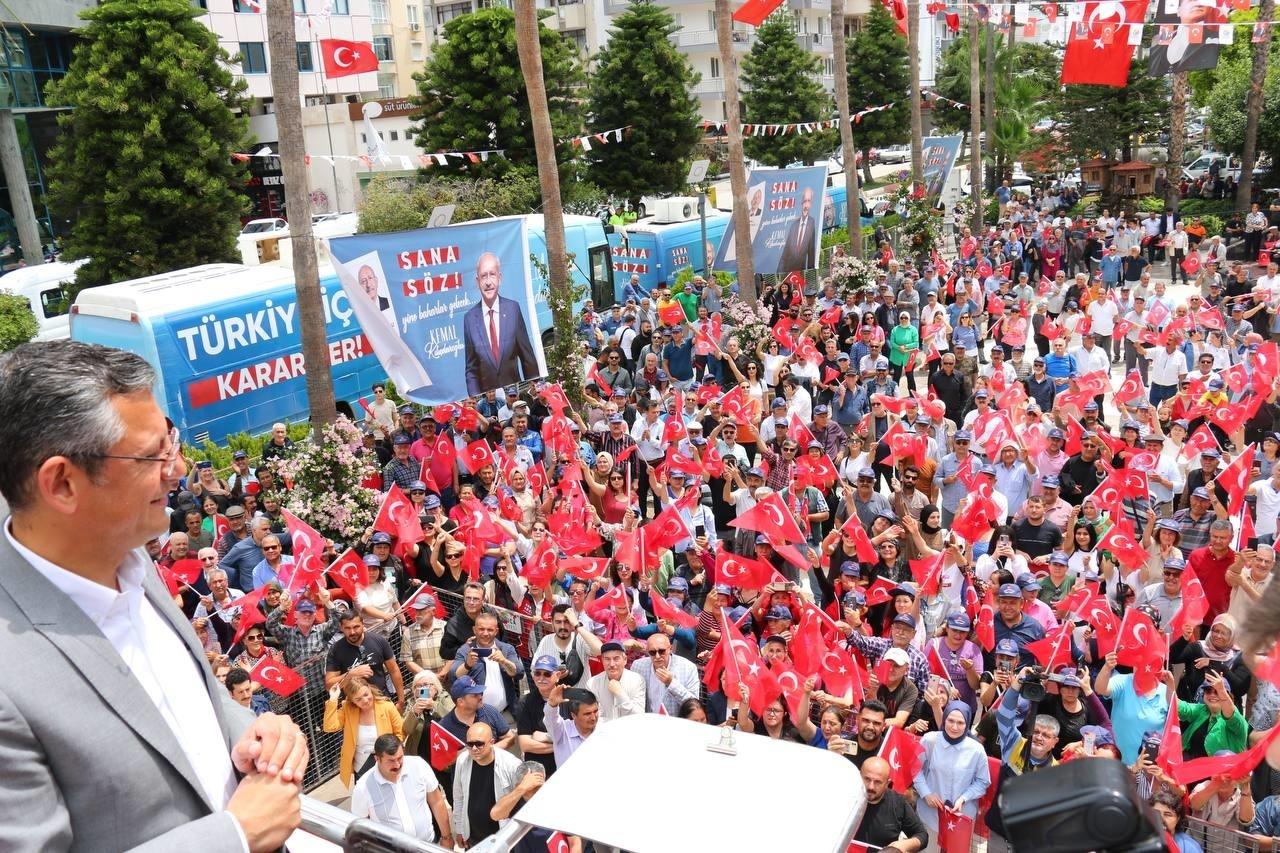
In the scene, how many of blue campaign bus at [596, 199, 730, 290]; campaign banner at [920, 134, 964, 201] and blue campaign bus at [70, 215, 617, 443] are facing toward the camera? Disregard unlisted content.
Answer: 1

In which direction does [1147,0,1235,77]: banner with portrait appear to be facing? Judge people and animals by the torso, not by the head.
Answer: toward the camera

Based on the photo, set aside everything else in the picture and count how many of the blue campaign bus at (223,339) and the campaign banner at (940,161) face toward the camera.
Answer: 1

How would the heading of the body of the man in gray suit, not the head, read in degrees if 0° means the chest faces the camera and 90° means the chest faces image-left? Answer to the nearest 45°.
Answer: approximately 315°

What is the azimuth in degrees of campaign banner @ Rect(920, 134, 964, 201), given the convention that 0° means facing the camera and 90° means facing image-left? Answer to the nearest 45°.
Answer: approximately 0°

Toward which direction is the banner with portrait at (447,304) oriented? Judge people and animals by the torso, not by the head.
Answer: toward the camera

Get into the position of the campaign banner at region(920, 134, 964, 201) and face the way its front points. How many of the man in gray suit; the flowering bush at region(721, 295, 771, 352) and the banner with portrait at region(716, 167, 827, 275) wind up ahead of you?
3

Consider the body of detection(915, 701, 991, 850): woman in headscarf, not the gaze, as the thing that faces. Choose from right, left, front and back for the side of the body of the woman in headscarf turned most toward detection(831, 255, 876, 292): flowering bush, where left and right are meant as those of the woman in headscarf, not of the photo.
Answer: back

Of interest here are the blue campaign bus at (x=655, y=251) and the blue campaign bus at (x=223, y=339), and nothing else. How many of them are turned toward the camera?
0

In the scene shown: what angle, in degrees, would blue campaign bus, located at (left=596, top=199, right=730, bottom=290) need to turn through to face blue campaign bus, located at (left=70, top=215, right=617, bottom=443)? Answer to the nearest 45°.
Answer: approximately 180°

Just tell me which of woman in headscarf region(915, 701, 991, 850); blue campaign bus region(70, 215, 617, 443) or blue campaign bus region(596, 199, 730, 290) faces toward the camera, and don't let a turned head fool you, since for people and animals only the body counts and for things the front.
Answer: the woman in headscarf

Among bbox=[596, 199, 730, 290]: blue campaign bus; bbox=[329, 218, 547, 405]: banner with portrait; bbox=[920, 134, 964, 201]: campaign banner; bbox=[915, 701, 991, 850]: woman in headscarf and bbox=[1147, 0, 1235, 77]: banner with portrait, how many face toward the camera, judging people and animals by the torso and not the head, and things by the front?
4

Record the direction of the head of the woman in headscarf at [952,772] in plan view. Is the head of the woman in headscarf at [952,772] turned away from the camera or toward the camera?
toward the camera

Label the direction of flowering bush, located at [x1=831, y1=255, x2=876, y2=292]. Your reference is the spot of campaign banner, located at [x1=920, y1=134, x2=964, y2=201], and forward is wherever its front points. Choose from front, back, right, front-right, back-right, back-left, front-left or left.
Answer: front

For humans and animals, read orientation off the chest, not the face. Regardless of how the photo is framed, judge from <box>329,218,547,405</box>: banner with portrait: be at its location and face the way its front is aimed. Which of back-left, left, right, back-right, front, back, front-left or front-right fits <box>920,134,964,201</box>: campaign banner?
back-left

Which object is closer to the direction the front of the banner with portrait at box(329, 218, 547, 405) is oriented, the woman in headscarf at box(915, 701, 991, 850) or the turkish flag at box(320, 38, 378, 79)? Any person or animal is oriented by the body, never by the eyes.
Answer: the woman in headscarf

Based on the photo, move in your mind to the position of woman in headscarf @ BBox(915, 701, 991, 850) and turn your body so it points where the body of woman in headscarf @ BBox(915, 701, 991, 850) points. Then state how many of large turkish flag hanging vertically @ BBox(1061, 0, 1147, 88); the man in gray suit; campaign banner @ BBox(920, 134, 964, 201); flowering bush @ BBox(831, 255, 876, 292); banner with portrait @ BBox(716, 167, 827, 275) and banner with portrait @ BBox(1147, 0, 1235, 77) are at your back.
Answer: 5

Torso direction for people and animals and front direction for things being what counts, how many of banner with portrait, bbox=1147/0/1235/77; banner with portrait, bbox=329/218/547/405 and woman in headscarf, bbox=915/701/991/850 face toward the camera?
3

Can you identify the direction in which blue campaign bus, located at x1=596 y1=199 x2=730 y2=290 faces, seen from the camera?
facing away from the viewer and to the right of the viewer

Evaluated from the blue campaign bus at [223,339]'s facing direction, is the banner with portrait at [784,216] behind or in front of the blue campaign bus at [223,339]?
in front
